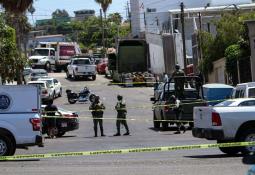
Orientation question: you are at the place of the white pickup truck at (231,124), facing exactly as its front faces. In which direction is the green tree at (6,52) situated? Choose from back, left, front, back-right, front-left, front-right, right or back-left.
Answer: left

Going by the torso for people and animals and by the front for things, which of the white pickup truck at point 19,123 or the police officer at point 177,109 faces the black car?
the police officer

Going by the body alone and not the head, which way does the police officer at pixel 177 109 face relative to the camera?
to the viewer's left

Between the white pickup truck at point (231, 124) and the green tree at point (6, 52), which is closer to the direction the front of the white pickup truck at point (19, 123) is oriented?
the green tree

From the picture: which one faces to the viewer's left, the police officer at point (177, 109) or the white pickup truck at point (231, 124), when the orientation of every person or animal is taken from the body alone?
the police officer

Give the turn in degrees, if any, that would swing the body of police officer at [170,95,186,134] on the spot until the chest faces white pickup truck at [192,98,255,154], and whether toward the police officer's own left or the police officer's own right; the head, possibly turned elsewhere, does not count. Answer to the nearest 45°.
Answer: approximately 90° to the police officer's own left

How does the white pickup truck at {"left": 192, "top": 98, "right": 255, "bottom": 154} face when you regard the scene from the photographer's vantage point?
facing away from the viewer and to the right of the viewer
